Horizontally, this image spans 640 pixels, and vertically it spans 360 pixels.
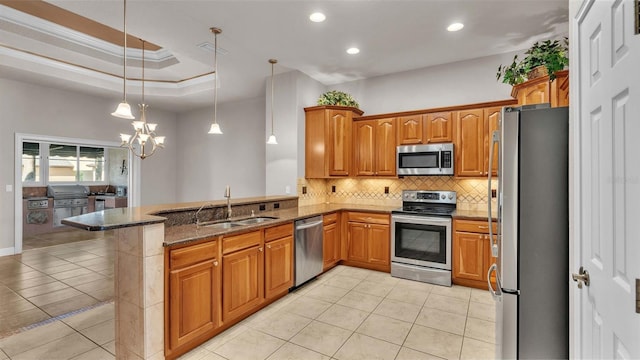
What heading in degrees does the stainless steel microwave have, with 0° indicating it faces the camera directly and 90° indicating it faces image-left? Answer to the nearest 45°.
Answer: approximately 0°

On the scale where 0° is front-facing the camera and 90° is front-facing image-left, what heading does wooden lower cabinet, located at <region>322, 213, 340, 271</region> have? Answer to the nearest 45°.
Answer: approximately 315°

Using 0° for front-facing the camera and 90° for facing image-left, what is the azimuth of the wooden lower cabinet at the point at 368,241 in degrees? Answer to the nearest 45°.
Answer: approximately 45°

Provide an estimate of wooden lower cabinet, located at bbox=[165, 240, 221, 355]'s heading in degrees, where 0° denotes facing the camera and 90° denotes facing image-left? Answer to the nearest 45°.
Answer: approximately 315°
